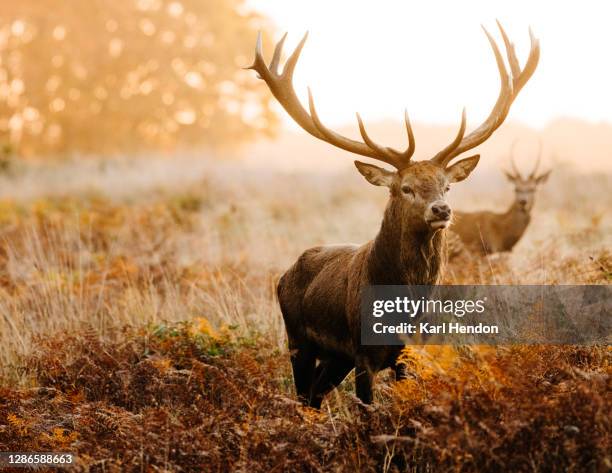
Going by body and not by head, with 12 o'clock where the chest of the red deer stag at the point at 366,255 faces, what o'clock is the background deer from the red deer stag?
The background deer is roughly at 8 o'clock from the red deer stag.

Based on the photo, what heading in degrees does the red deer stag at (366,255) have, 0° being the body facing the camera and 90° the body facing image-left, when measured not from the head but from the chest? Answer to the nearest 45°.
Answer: approximately 315°

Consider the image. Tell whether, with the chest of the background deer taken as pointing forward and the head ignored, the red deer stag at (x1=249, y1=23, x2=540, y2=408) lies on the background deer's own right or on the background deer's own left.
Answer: on the background deer's own right

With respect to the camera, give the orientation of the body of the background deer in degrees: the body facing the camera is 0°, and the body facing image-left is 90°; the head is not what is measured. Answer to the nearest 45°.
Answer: approximately 270°

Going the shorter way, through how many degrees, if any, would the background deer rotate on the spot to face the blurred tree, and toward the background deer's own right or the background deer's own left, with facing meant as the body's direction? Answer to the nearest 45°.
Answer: approximately 135° to the background deer's own left
